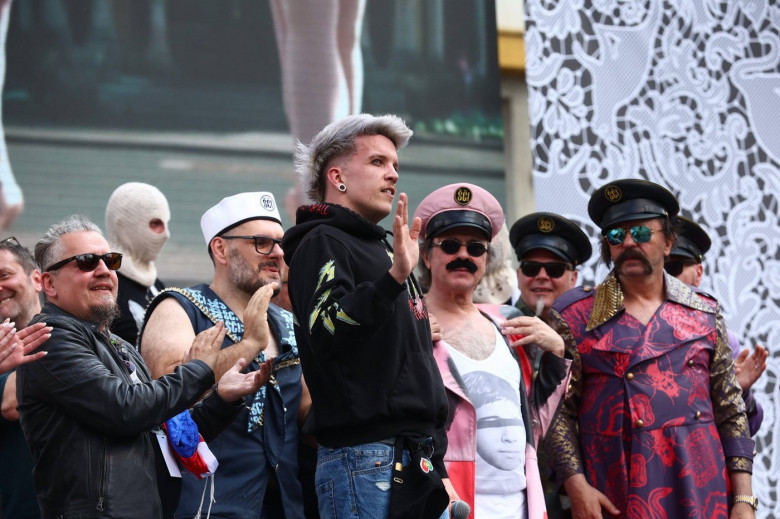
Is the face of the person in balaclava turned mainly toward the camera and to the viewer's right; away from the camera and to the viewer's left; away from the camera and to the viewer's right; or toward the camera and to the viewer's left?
toward the camera and to the viewer's right

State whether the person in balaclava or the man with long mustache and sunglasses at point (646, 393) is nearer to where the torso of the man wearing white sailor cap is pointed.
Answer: the man with long mustache and sunglasses

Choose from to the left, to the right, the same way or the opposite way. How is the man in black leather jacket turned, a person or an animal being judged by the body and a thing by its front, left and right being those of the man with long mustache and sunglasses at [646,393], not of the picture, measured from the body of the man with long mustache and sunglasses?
to the left

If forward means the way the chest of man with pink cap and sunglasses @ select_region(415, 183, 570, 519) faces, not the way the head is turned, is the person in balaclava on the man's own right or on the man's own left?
on the man's own right

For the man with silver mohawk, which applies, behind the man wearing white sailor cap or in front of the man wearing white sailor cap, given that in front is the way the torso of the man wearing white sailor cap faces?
in front

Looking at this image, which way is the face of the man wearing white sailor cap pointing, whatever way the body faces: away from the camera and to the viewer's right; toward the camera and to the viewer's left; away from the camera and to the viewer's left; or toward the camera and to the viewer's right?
toward the camera and to the viewer's right

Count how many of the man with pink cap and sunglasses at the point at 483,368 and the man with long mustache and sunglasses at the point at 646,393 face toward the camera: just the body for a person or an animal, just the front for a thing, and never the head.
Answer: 2

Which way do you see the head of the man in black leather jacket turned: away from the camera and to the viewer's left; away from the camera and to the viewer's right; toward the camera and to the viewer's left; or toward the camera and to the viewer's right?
toward the camera and to the viewer's right

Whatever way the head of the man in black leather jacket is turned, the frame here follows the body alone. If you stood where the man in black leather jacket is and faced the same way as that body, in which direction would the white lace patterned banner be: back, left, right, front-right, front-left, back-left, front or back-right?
left

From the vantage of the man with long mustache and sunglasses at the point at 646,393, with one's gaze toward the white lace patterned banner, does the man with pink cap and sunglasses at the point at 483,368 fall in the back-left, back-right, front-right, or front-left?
back-left

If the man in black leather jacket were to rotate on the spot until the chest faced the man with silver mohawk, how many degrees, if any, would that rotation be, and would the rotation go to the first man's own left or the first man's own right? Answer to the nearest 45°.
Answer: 0° — they already face them

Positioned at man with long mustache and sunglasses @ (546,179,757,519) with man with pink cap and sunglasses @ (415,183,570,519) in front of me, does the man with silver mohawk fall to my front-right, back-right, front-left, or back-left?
front-left

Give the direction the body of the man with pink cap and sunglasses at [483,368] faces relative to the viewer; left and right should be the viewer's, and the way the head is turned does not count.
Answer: facing the viewer

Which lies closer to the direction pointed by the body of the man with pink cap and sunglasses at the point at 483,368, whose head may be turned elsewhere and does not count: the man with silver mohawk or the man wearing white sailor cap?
the man with silver mohawk

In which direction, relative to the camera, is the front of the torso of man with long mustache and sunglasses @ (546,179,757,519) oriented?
toward the camera

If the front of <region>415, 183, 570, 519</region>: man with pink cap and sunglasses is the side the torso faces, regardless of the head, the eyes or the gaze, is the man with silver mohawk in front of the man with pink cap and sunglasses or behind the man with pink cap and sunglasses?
in front
